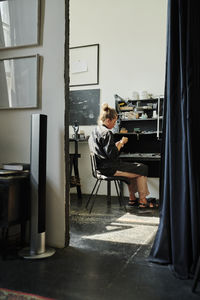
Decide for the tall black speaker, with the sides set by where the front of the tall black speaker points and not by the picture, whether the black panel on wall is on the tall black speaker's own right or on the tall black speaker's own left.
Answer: on the tall black speaker's own left

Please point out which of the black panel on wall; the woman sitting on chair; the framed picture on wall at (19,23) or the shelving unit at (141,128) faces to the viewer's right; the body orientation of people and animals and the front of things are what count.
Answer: the woman sitting on chair

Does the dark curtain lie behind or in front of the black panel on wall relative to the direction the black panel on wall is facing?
in front

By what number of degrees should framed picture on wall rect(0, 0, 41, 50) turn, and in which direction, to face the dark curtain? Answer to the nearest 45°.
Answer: approximately 45° to its left

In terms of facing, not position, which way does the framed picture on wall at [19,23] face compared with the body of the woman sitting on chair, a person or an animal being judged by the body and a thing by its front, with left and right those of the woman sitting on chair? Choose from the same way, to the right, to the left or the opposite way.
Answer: to the right

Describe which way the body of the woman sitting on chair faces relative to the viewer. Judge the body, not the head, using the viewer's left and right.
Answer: facing to the right of the viewer

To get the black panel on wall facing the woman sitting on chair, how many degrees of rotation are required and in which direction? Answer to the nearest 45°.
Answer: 0° — it already faces them

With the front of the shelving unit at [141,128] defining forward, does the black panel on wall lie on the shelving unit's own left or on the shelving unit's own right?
on the shelving unit's own right

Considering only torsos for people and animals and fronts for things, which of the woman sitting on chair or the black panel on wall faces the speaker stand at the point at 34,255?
the black panel on wall
